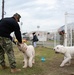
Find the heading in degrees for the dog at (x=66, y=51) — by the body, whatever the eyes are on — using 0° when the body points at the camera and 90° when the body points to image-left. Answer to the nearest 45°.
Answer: approximately 90°

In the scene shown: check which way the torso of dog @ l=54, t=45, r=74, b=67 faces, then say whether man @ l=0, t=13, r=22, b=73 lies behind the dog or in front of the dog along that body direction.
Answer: in front
